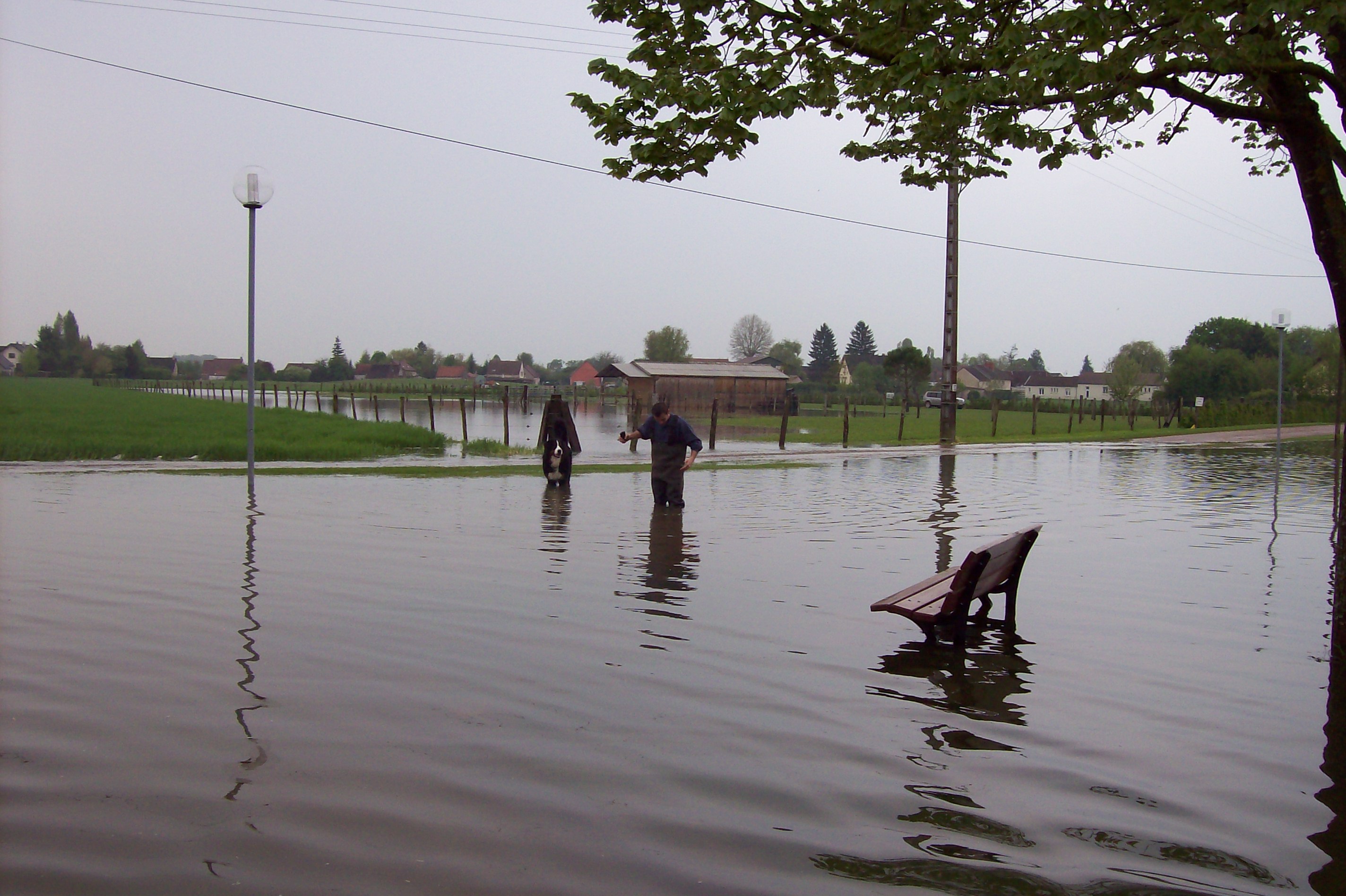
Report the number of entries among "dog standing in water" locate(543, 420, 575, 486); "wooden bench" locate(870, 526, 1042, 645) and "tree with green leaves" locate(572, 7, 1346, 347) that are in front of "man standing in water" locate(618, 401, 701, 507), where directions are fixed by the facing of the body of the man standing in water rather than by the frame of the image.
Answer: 2

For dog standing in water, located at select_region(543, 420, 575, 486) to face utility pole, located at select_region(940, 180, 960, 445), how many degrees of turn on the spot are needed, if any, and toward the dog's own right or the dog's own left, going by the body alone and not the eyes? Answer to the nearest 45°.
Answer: approximately 135° to the dog's own left

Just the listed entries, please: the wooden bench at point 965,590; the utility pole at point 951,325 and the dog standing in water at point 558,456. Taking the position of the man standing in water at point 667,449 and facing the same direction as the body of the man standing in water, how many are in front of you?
1

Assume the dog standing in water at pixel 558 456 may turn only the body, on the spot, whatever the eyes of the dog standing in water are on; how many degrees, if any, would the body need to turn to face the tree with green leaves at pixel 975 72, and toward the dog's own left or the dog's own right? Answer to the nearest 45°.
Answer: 0° — it already faces it

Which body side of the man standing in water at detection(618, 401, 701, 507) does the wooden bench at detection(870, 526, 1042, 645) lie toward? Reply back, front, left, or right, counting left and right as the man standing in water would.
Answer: front

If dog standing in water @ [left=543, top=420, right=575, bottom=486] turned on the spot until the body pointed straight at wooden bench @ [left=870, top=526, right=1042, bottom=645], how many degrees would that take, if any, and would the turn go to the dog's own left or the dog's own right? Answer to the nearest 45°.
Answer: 0° — it already faces it

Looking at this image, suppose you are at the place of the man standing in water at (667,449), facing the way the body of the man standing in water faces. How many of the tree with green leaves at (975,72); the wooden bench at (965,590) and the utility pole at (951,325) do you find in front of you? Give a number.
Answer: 2

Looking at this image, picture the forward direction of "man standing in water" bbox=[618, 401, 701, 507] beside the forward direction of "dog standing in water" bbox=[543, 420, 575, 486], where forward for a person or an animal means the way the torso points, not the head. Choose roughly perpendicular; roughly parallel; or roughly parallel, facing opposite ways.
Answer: roughly parallel

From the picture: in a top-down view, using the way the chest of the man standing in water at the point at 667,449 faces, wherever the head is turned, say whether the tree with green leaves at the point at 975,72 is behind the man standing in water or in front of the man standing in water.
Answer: in front

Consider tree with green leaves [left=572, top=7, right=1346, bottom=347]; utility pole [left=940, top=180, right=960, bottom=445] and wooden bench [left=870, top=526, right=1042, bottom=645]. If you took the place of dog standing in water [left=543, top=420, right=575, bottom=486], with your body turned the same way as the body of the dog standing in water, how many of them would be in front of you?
2

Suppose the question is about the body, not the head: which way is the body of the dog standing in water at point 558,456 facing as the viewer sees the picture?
toward the camera

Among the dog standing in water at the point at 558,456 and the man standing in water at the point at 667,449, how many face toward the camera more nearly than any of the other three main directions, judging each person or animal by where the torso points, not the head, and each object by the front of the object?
2
